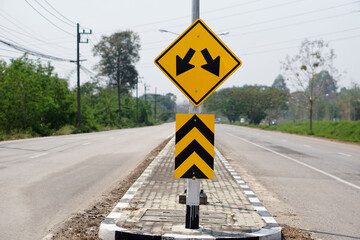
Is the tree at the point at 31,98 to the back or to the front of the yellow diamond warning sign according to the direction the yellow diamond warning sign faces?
to the back

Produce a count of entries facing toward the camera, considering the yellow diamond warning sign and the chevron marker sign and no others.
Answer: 2

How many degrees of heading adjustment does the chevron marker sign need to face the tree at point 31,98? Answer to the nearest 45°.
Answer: approximately 135° to its right

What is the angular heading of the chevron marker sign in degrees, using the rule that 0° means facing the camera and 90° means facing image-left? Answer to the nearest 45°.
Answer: approximately 0°

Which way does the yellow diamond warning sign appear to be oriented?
toward the camera
